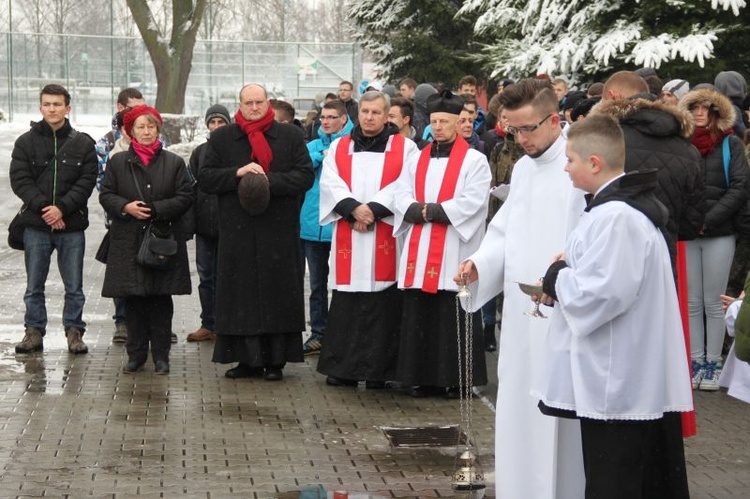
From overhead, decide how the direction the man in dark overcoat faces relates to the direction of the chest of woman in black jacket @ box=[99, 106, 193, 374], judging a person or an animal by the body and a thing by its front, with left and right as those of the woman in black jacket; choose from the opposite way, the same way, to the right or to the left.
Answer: the same way

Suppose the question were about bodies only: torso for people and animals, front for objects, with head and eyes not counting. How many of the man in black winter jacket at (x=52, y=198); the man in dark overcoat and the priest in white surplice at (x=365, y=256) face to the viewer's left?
0

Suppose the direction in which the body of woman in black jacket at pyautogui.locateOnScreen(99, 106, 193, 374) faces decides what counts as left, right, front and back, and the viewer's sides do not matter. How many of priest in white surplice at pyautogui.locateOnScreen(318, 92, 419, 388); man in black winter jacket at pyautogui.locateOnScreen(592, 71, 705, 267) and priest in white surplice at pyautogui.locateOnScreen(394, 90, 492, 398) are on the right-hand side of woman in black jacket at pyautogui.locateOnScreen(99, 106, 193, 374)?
0

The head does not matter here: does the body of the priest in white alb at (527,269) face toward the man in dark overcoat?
no

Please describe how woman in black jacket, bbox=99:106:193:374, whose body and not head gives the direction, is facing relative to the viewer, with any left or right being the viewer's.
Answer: facing the viewer

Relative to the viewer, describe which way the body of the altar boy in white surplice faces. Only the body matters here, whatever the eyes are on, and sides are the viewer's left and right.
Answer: facing to the left of the viewer

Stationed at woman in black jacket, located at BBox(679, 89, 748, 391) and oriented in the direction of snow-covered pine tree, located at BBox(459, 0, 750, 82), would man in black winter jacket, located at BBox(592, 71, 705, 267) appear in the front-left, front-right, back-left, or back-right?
back-left

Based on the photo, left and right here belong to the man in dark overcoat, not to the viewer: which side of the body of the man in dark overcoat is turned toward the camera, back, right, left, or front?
front

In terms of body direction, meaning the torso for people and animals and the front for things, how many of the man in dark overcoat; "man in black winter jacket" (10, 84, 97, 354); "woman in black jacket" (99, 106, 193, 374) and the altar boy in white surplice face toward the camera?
3

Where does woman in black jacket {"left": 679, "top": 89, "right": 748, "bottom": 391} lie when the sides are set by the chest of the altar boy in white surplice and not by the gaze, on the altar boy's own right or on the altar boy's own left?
on the altar boy's own right

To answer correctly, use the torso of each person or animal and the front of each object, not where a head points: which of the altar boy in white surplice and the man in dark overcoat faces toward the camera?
the man in dark overcoat

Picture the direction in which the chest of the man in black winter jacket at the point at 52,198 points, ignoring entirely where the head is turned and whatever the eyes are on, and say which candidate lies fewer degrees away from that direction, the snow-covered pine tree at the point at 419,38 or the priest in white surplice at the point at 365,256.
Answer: the priest in white surplice

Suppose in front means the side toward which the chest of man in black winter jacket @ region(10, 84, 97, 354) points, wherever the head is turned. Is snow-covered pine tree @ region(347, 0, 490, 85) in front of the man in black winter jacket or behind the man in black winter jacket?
behind

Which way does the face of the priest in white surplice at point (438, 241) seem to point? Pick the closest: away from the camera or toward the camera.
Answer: toward the camera

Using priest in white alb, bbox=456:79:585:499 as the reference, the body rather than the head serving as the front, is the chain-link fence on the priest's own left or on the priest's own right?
on the priest's own right

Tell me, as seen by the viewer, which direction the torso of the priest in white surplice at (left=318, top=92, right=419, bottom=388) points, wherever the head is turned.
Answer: toward the camera

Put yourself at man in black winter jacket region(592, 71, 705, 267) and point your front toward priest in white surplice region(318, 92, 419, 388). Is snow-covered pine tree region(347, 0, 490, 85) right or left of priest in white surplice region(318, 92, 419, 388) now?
right
